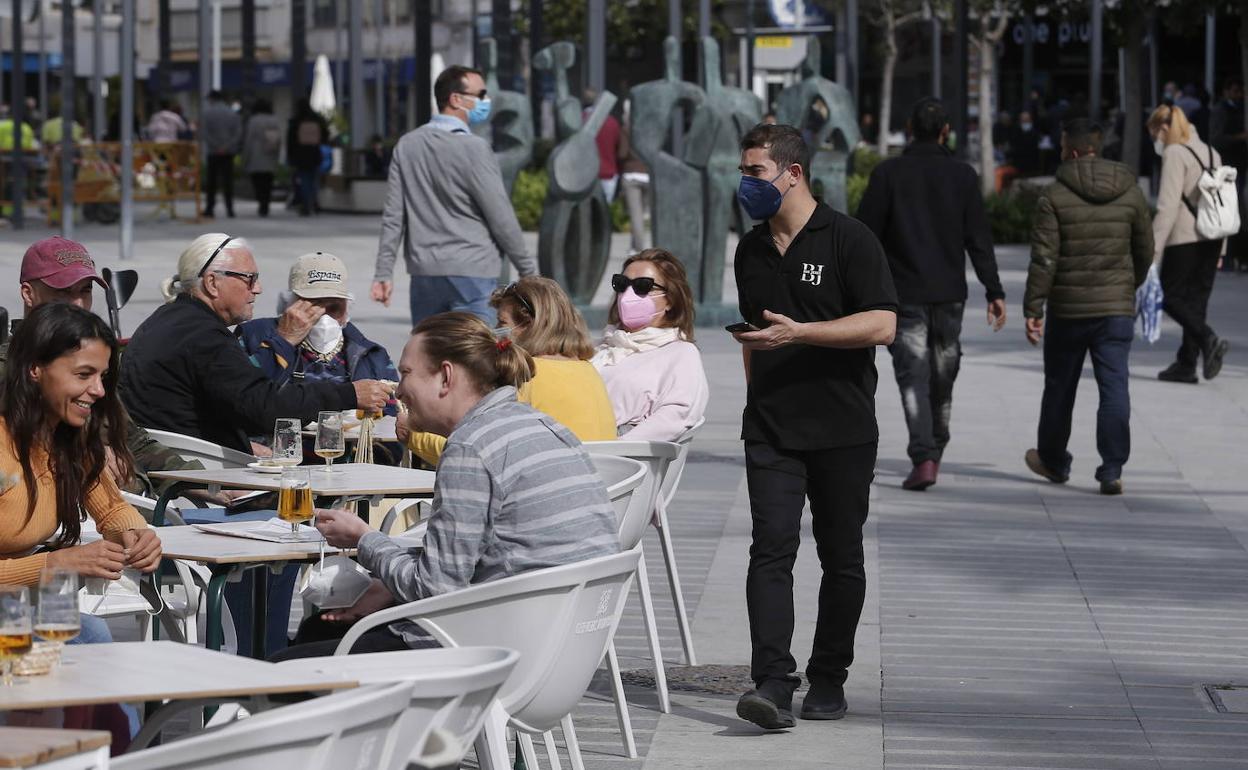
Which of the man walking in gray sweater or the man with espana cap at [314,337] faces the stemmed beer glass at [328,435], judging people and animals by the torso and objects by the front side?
the man with espana cap

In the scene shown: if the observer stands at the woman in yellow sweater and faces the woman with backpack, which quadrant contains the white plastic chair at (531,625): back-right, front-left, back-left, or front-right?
back-right

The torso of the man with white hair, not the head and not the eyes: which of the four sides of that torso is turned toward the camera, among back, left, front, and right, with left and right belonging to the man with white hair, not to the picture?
right

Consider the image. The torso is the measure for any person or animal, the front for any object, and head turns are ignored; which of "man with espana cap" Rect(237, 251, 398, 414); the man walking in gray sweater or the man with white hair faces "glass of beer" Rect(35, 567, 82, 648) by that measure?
the man with espana cap

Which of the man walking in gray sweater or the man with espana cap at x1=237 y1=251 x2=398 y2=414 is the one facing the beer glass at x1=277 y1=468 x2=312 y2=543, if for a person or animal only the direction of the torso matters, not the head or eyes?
the man with espana cap

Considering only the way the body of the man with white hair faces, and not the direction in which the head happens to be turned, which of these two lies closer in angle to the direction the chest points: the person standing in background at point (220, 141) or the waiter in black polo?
the waiter in black polo

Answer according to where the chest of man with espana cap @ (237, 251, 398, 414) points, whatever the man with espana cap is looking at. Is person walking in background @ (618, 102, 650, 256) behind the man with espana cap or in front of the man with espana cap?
behind

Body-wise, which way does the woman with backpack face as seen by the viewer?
to the viewer's left

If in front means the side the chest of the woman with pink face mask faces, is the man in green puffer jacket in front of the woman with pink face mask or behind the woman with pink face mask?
behind
